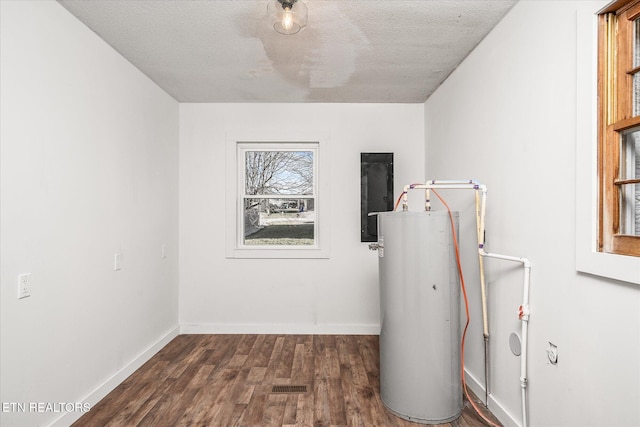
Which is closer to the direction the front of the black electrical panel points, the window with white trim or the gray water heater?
the gray water heater

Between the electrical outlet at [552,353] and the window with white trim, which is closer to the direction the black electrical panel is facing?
the electrical outlet

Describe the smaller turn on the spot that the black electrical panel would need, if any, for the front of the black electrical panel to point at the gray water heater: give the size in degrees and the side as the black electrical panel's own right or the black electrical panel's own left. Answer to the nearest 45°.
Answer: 0° — it already faces it

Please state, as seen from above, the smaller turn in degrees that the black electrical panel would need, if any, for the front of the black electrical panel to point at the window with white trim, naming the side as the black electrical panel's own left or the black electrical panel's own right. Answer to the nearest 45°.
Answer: approximately 90° to the black electrical panel's own right

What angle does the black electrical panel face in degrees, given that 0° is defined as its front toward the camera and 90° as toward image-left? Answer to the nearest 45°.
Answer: approximately 0°

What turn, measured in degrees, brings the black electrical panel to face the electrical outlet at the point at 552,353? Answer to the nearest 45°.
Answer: approximately 45° to its left

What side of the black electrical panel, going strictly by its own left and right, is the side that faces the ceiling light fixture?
front
